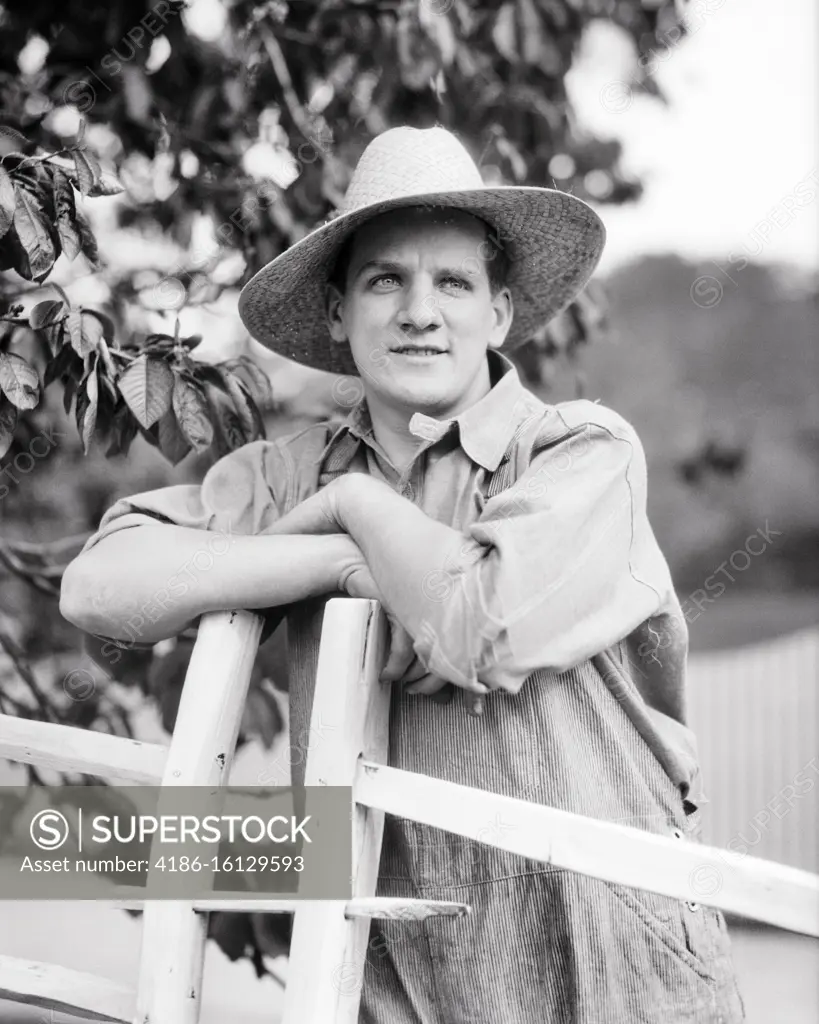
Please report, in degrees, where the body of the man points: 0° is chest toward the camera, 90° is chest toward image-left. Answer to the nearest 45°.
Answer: approximately 45°
